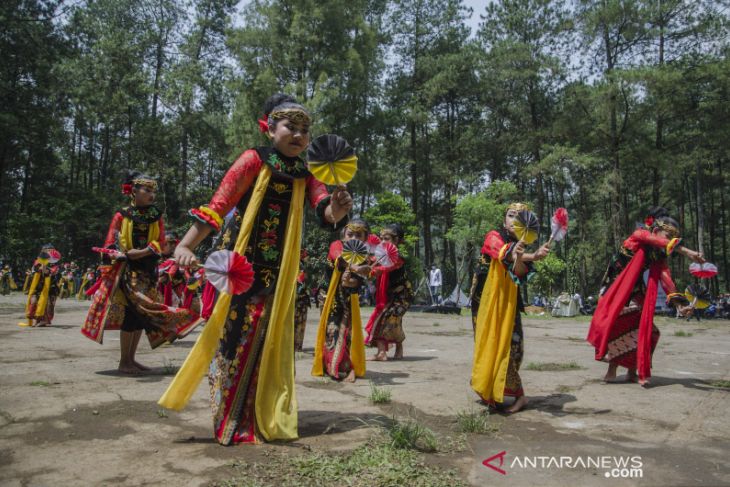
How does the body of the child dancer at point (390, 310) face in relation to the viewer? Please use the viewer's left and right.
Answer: facing the viewer and to the left of the viewer

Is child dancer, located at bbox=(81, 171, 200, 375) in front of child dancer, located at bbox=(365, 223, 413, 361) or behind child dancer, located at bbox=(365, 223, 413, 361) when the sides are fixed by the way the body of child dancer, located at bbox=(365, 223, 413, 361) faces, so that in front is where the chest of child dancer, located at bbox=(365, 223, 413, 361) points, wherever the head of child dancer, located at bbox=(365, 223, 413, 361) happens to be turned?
in front

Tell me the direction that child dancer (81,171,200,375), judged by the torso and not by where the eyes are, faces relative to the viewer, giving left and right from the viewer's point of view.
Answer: facing the viewer and to the right of the viewer

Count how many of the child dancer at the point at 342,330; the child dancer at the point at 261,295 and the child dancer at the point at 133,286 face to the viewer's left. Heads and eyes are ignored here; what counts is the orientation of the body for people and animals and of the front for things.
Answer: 0

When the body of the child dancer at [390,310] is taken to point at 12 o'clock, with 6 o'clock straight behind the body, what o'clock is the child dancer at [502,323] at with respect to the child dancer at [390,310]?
the child dancer at [502,323] is roughly at 10 o'clock from the child dancer at [390,310].

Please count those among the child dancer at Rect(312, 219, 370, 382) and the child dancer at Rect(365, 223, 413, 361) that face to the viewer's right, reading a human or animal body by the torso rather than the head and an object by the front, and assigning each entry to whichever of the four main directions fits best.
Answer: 0

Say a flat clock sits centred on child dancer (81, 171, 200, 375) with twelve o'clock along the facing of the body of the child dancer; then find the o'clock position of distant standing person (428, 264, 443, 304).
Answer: The distant standing person is roughly at 9 o'clock from the child dancer.

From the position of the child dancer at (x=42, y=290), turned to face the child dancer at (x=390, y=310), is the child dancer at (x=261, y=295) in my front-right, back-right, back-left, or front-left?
front-right

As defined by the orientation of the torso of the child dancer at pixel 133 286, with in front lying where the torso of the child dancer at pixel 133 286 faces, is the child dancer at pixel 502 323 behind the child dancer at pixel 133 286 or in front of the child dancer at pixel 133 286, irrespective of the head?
in front

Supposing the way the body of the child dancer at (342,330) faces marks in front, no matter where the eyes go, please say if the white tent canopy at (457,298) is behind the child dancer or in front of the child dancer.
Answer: behind

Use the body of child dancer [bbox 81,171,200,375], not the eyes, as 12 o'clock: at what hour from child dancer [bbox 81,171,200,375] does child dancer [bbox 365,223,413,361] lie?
child dancer [bbox 365,223,413,361] is roughly at 10 o'clock from child dancer [bbox 81,171,200,375].

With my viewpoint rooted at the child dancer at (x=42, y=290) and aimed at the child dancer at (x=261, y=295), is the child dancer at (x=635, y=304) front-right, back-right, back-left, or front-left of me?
front-left

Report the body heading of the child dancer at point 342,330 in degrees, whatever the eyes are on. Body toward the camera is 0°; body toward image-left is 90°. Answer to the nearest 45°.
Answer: approximately 0°

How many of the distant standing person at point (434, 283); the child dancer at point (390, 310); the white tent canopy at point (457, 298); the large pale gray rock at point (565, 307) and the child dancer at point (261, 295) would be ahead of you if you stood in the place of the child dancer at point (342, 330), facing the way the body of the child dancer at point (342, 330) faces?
1

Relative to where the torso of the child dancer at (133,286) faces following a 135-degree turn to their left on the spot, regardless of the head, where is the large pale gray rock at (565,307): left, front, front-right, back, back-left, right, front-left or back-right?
front-right
